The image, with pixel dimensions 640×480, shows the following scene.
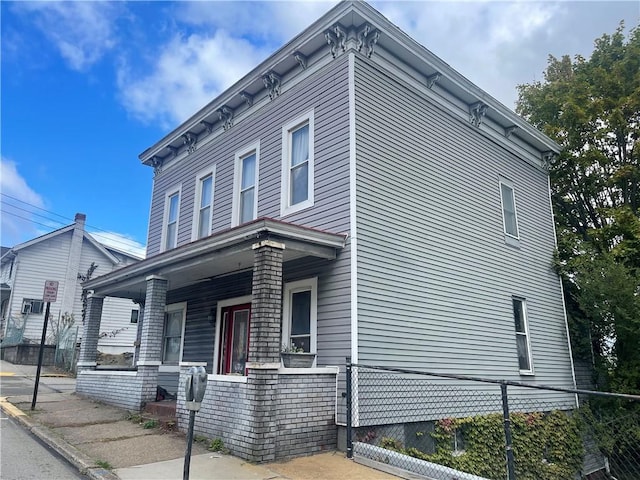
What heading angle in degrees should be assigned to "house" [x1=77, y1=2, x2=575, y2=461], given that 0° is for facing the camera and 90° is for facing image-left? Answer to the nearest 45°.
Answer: approximately 45°

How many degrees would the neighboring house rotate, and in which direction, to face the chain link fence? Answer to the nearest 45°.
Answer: approximately 90° to its left

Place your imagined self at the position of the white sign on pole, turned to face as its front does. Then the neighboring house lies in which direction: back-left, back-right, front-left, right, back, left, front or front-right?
back

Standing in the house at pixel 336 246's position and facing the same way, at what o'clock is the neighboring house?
The neighboring house is roughly at 3 o'clock from the house.

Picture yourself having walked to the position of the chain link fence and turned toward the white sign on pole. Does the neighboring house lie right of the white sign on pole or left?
right

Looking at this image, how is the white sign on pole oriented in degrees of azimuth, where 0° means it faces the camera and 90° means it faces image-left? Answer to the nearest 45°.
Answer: approximately 0°

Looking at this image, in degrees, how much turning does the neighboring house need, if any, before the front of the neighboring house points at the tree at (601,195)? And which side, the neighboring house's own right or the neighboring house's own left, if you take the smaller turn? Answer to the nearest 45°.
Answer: approximately 135° to the neighboring house's own left

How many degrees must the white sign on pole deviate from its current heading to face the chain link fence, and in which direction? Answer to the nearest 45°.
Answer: approximately 45° to its left
